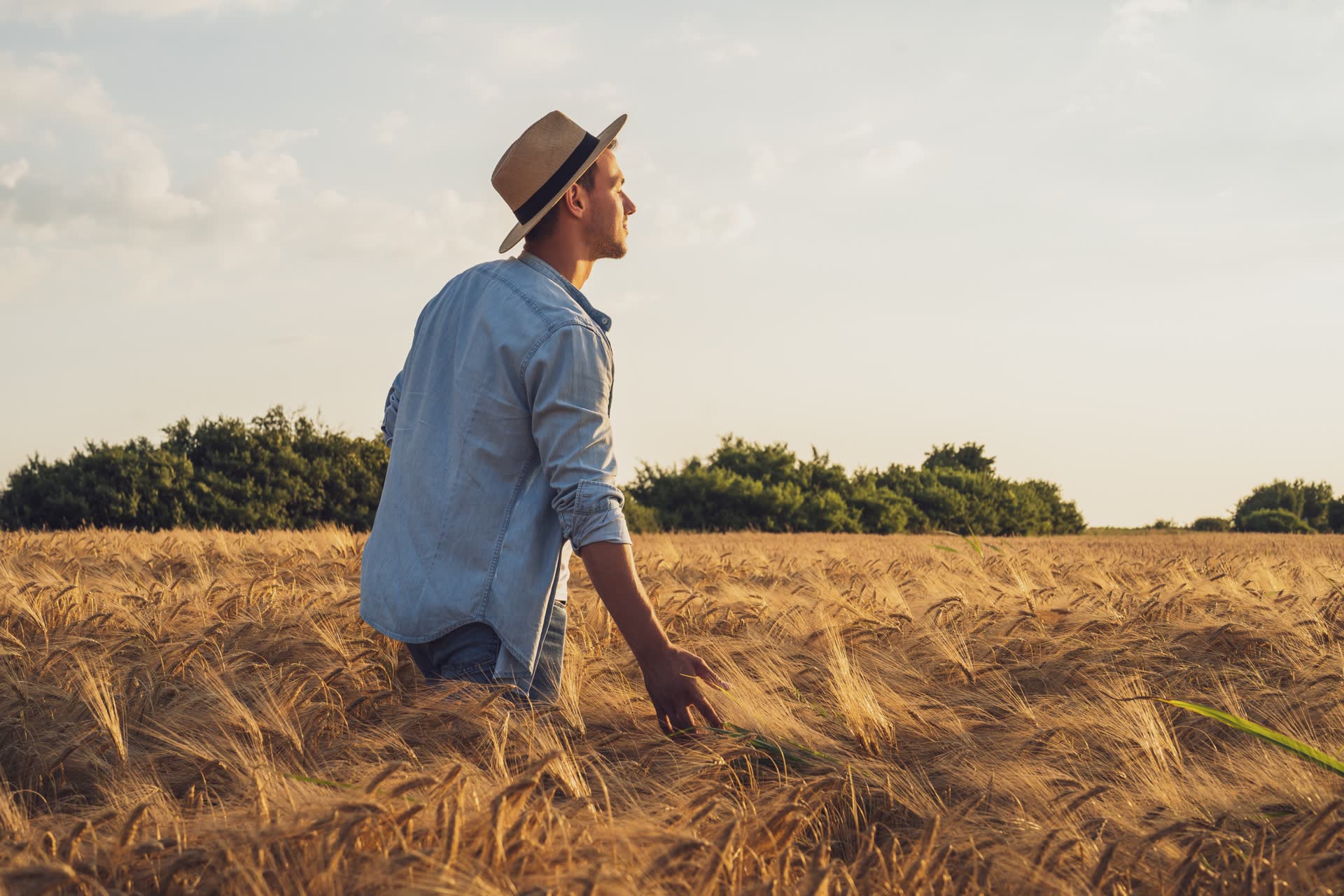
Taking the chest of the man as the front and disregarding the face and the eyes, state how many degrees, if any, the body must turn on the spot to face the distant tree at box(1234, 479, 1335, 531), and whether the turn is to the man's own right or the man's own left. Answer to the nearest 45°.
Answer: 0° — they already face it

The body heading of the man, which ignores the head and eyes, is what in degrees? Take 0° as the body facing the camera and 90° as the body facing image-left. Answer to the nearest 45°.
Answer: approximately 225°

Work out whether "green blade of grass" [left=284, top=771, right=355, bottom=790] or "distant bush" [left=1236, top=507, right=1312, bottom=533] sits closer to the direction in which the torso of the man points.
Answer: the distant bush

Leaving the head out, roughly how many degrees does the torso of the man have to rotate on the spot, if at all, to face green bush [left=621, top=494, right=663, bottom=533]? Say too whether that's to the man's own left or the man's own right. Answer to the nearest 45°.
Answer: approximately 45° to the man's own left

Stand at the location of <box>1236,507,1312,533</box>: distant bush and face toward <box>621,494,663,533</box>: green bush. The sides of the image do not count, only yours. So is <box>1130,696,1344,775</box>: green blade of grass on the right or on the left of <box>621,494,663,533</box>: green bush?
left

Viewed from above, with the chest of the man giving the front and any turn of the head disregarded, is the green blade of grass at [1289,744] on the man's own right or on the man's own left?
on the man's own right
